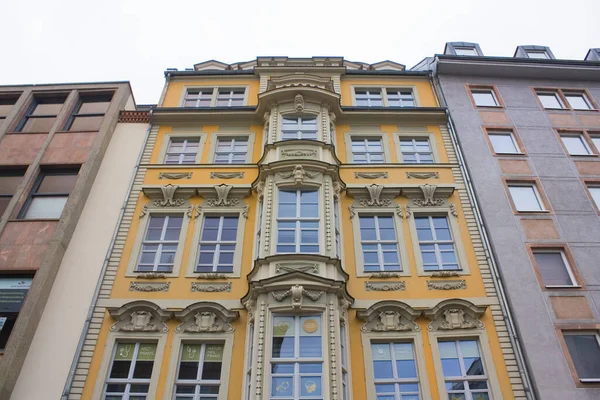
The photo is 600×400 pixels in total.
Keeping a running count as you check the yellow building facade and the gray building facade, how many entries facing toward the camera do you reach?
2

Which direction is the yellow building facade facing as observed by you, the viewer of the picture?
facing the viewer

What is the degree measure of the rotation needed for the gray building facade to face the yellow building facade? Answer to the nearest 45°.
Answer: approximately 45° to its right

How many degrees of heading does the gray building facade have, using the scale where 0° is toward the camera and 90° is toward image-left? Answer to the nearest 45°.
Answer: approximately 0°

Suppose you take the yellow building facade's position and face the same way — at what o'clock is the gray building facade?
The gray building facade is roughly at 9 o'clock from the yellow building facade.
